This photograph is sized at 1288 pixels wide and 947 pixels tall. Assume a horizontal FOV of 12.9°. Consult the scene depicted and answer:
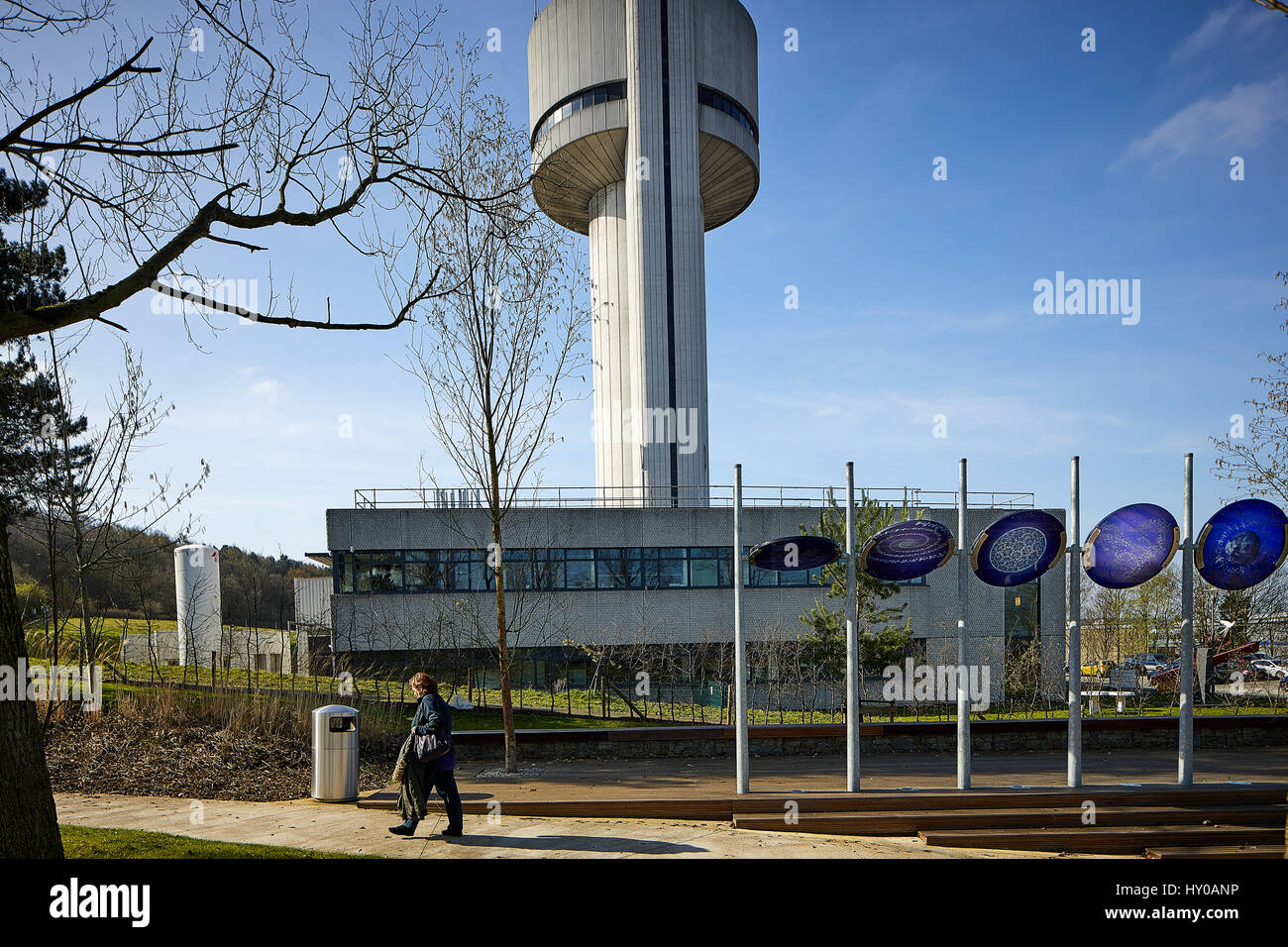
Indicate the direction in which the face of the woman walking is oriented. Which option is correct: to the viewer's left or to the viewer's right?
to the viewer's left

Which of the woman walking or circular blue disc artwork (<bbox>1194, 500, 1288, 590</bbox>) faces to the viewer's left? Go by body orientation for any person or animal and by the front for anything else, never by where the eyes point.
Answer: the woman walking

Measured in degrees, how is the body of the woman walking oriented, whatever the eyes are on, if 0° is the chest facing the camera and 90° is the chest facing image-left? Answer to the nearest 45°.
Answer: approximately 90°

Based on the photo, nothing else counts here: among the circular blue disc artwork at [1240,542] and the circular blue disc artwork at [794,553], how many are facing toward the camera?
2

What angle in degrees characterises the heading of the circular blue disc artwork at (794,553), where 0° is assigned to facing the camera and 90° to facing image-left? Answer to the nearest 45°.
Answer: approximately 0°

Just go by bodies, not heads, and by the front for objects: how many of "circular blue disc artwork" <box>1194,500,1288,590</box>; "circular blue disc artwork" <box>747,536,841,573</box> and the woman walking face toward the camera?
2

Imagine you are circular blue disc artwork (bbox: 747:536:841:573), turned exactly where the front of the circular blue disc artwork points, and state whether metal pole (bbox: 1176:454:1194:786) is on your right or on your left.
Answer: on your left
